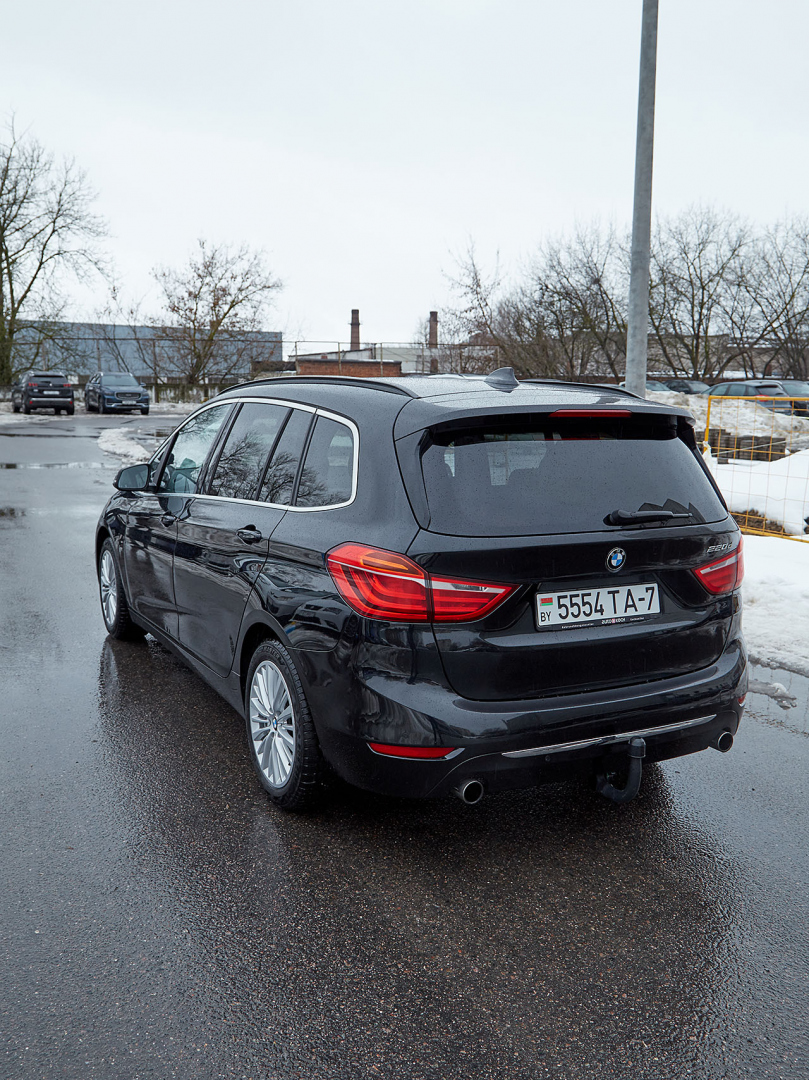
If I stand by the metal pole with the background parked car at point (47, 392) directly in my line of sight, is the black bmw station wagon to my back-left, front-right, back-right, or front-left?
back-left

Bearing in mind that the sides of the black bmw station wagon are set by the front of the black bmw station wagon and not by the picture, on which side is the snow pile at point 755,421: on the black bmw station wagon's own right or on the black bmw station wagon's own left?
on the black bmw station wagon's own right

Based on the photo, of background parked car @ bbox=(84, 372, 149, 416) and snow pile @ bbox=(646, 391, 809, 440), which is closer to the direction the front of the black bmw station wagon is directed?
the background parked car

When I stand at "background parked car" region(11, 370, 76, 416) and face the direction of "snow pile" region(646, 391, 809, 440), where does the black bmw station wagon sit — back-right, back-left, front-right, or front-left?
front-right

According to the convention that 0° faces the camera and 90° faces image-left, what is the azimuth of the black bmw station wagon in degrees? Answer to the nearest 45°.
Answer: approximately 135°

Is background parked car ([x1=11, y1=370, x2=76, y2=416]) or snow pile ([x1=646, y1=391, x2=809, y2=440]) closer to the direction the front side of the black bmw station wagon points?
the background parked car

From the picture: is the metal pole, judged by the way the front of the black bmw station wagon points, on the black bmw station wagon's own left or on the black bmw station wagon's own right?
on the black bmw station wagon's own right

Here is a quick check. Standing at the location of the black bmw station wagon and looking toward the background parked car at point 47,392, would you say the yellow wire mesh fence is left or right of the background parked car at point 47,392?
right

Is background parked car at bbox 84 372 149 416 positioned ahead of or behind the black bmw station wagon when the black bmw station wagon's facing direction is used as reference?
ahead

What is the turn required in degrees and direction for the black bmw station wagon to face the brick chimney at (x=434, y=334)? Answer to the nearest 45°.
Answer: approximately 45° to its right
